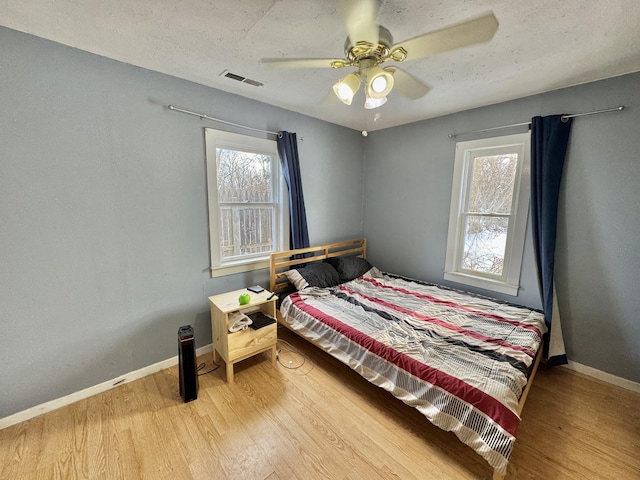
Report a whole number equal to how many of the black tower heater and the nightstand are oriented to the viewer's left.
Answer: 0

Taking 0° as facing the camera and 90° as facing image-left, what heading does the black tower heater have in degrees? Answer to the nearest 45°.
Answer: approximately 315°

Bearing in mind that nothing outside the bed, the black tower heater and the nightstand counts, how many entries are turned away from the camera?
0

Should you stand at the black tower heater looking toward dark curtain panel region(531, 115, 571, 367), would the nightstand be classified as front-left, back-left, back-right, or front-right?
front-left

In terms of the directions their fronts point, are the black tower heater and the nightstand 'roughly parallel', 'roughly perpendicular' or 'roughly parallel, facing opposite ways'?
roughly parallel

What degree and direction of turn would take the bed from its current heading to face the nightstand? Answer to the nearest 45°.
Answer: approximately 135° to its right

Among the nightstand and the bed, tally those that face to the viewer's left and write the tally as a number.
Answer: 0

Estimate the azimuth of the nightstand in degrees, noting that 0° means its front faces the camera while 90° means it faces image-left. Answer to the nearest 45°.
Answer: approximately 315°

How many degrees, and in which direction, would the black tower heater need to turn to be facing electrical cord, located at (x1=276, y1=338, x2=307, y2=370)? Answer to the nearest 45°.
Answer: approximately 45° to its left
